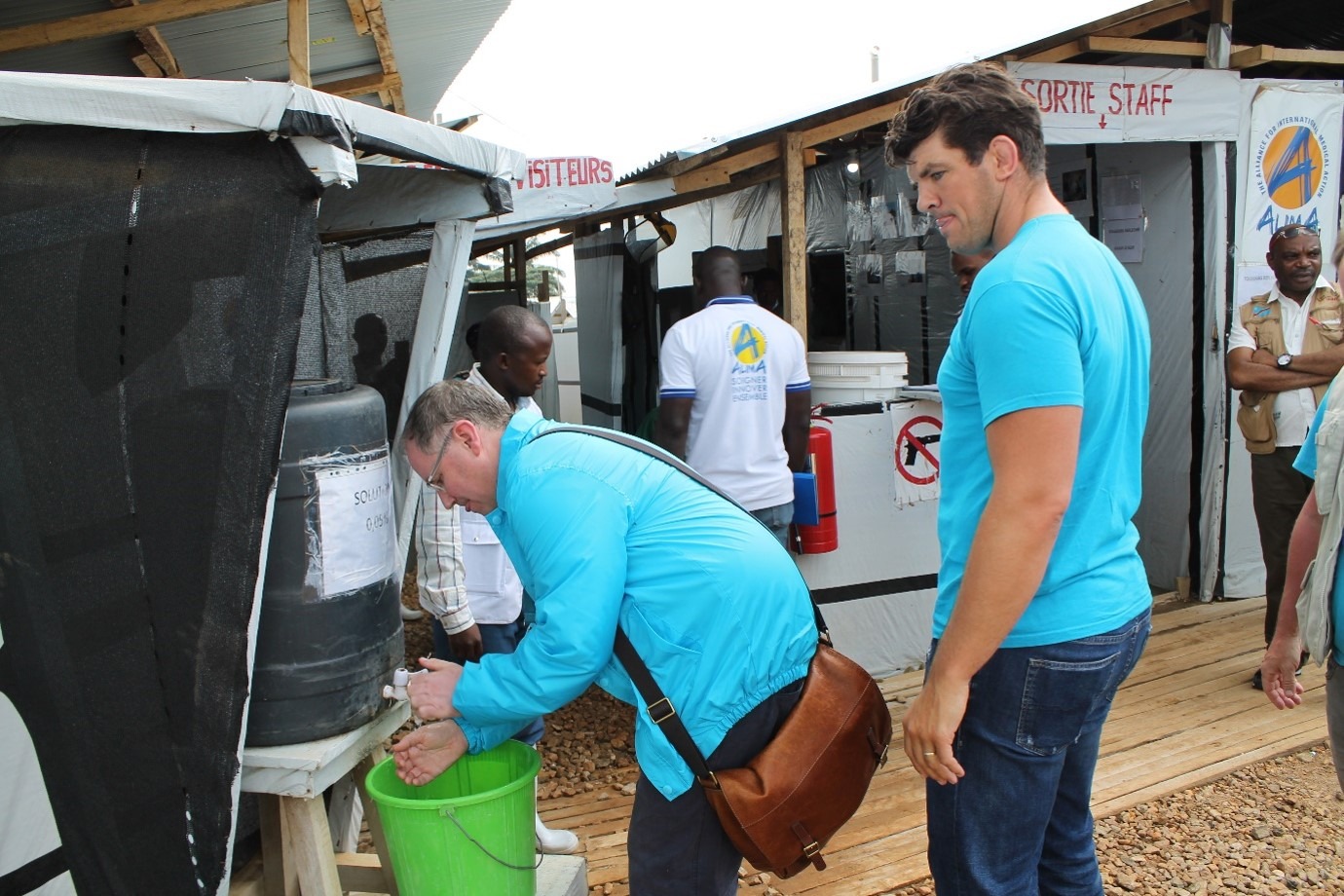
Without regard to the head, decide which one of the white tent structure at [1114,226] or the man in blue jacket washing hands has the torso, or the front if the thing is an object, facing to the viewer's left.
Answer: the man in blue jacket washing hands

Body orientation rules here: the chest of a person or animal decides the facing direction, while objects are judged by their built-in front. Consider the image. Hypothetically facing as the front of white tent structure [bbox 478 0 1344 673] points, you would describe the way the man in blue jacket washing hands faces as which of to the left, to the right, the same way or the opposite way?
to the right

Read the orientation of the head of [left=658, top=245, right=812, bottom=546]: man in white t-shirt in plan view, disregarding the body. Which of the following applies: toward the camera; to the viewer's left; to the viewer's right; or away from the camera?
away from the camera

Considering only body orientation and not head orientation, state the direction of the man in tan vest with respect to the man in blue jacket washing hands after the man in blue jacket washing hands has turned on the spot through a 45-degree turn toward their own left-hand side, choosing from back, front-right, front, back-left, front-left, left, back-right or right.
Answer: back

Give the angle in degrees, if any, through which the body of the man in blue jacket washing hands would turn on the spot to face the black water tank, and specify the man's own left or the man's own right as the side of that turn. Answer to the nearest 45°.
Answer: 0° — they already face it

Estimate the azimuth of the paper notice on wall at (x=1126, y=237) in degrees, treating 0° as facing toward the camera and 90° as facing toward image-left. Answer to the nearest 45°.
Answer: approximately 0°

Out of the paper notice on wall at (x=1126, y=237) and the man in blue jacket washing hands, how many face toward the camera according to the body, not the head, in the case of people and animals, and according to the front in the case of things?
1

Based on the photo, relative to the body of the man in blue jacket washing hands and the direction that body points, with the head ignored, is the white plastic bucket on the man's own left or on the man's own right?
on the man's own right

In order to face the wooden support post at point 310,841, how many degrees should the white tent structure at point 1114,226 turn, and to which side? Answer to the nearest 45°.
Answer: approximately 45° to its right

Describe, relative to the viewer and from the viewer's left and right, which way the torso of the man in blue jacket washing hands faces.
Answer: facing to the left of the viewer

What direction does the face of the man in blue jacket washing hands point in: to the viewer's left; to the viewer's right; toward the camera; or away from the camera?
to the viewer's left
